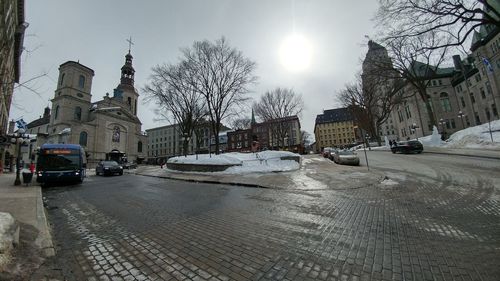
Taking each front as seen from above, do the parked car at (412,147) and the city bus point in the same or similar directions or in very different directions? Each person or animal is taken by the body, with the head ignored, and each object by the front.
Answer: very different directions

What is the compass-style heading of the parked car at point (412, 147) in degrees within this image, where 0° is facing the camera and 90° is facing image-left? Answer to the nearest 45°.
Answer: approximately 90°

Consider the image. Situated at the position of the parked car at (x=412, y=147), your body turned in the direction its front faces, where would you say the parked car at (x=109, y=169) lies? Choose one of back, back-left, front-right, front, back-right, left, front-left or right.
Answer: front-left

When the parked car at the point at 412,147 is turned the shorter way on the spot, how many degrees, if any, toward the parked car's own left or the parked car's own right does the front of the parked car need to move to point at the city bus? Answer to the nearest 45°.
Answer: approximately 45° to the parked car's own left

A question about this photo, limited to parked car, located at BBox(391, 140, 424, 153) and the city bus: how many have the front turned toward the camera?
1

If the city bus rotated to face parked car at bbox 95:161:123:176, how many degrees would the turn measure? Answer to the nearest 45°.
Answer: approximately 135° to its left

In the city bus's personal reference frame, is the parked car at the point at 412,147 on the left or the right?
on its left
